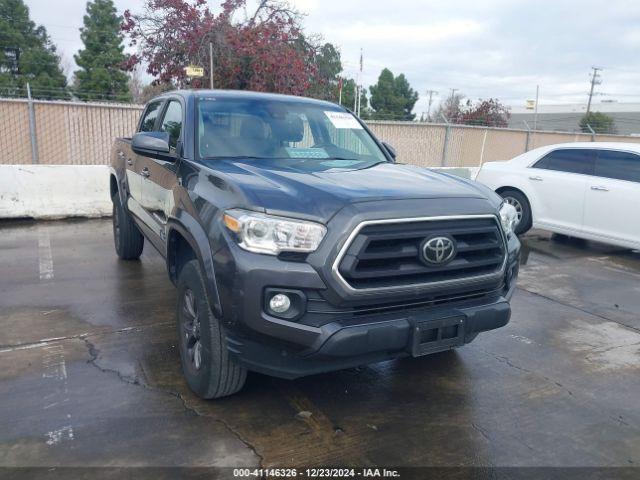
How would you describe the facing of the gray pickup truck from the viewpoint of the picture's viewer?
facing the viewer and to the right of the viewer

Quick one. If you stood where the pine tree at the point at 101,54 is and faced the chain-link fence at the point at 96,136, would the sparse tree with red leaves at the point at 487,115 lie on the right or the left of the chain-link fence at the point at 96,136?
left

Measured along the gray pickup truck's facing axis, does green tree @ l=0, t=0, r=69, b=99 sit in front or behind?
behind

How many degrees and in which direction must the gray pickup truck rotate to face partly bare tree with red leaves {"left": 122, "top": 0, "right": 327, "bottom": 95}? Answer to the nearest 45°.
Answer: approximately 135° to its left

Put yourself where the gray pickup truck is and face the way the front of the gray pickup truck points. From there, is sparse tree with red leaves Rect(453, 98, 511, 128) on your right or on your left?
on your left

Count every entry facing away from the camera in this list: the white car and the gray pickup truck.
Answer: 0
